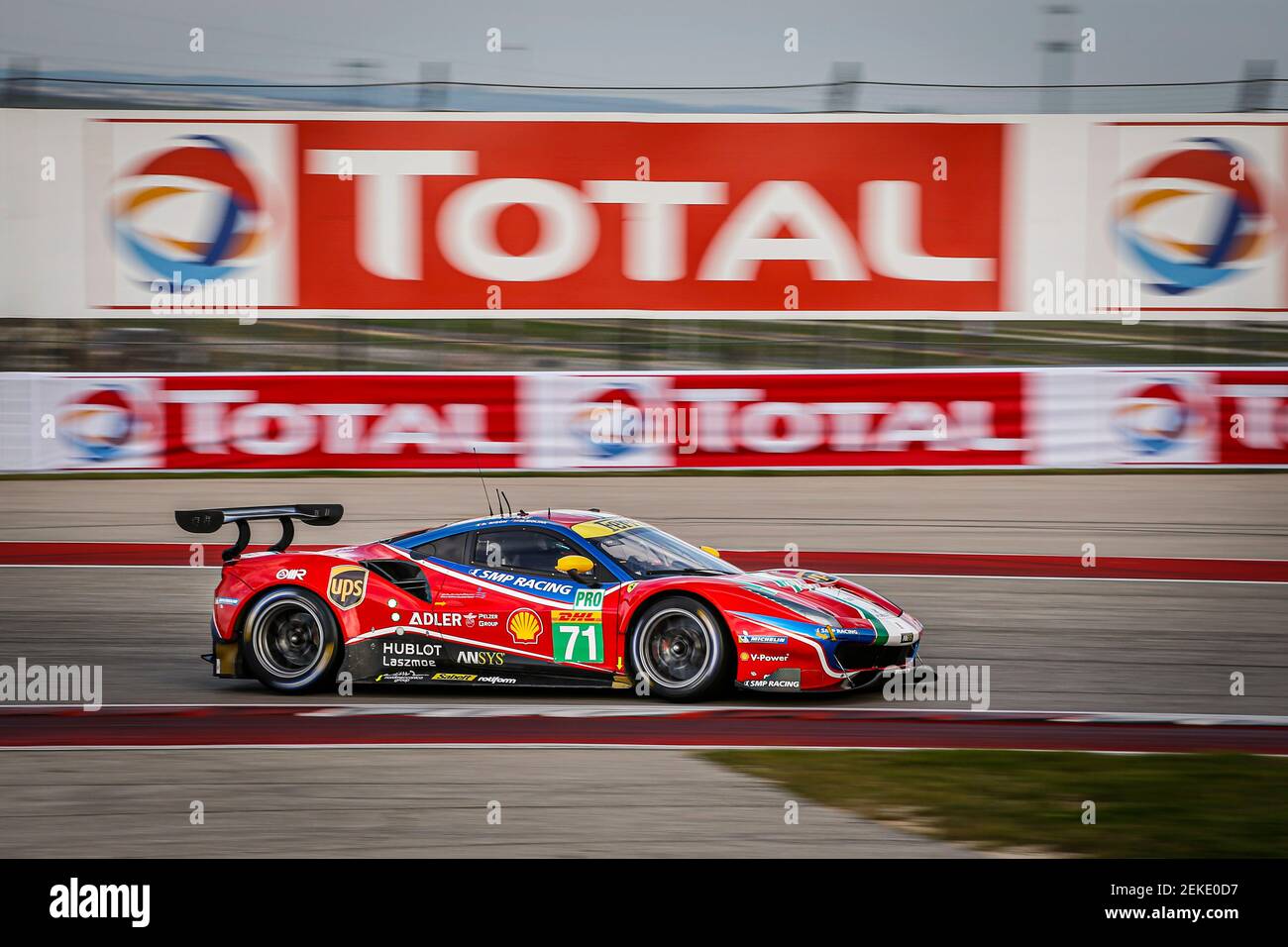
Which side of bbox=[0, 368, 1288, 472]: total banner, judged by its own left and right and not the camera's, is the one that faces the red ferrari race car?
front

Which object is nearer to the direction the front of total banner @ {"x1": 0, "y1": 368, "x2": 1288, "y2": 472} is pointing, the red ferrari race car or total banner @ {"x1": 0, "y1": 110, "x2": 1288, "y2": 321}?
the red ferrari race car

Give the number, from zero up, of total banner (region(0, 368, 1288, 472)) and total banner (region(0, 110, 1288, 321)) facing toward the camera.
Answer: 2

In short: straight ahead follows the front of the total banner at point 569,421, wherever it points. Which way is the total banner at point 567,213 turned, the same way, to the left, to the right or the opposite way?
the same way

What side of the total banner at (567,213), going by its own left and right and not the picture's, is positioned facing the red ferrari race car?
front

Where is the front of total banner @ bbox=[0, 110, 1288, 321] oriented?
toward the camera

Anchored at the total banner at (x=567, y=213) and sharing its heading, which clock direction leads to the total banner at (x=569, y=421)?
the total banner at (x=569, y=421) is roughly at 12 o'clock from the total banner at (x=567, y=213).

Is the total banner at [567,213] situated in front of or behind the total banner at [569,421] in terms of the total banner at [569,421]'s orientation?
behind

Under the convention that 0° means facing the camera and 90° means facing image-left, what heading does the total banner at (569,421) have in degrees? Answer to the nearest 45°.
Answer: approximately 0°
